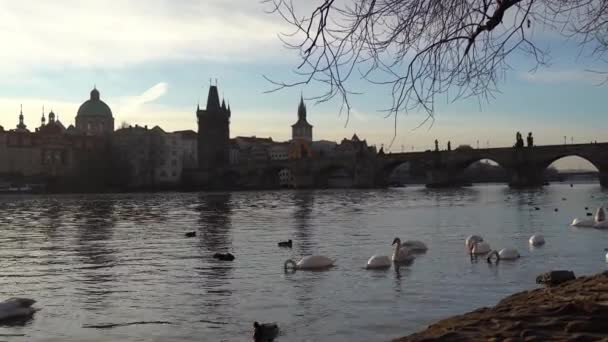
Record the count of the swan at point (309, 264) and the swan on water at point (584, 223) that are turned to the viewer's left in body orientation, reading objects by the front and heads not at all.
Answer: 2

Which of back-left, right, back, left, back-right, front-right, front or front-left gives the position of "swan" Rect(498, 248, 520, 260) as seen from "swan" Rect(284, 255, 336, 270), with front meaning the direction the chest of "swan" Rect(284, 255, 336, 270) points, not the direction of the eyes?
back

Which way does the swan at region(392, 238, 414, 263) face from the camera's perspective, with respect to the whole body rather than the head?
to the viewer's left

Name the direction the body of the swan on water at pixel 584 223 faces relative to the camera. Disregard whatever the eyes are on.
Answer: to the viewer's left

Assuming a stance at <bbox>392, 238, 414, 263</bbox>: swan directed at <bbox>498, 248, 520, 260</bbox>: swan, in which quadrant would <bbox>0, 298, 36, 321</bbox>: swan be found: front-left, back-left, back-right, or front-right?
back-right

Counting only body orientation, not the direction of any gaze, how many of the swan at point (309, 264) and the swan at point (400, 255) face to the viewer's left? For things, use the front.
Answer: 2

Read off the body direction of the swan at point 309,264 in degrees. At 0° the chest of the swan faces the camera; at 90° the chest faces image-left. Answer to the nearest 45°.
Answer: approximately 90°

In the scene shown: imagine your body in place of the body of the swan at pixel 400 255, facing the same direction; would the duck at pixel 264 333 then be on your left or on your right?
on your left

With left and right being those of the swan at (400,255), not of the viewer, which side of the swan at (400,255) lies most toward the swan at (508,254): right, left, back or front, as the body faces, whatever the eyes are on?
back
